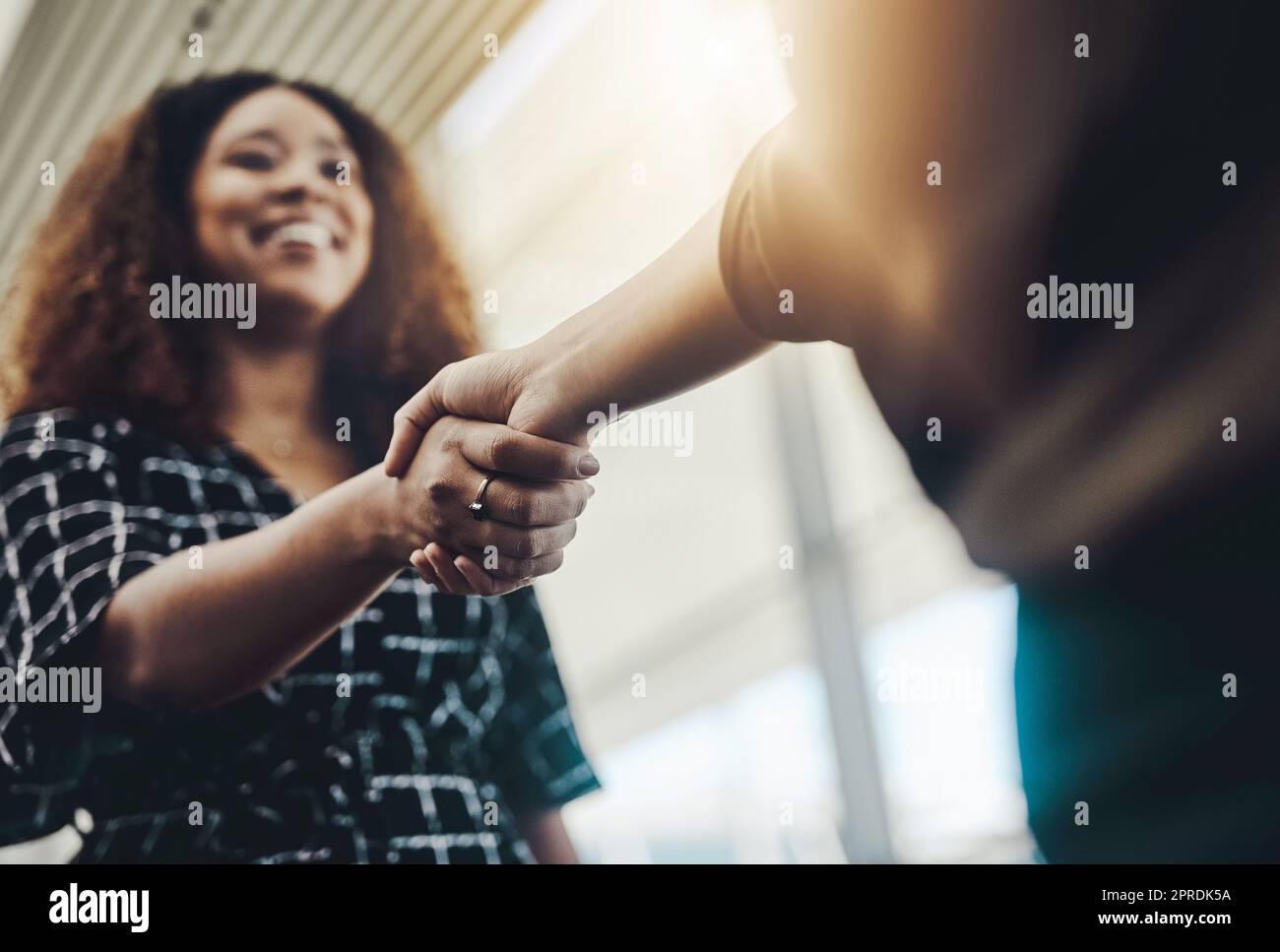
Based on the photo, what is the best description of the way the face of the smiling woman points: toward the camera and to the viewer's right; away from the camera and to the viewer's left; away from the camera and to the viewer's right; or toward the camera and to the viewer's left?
toward the camera and to the viewer's right

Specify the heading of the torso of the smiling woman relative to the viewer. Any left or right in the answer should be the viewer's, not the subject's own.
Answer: facing the viewer and to the right of the viewer
